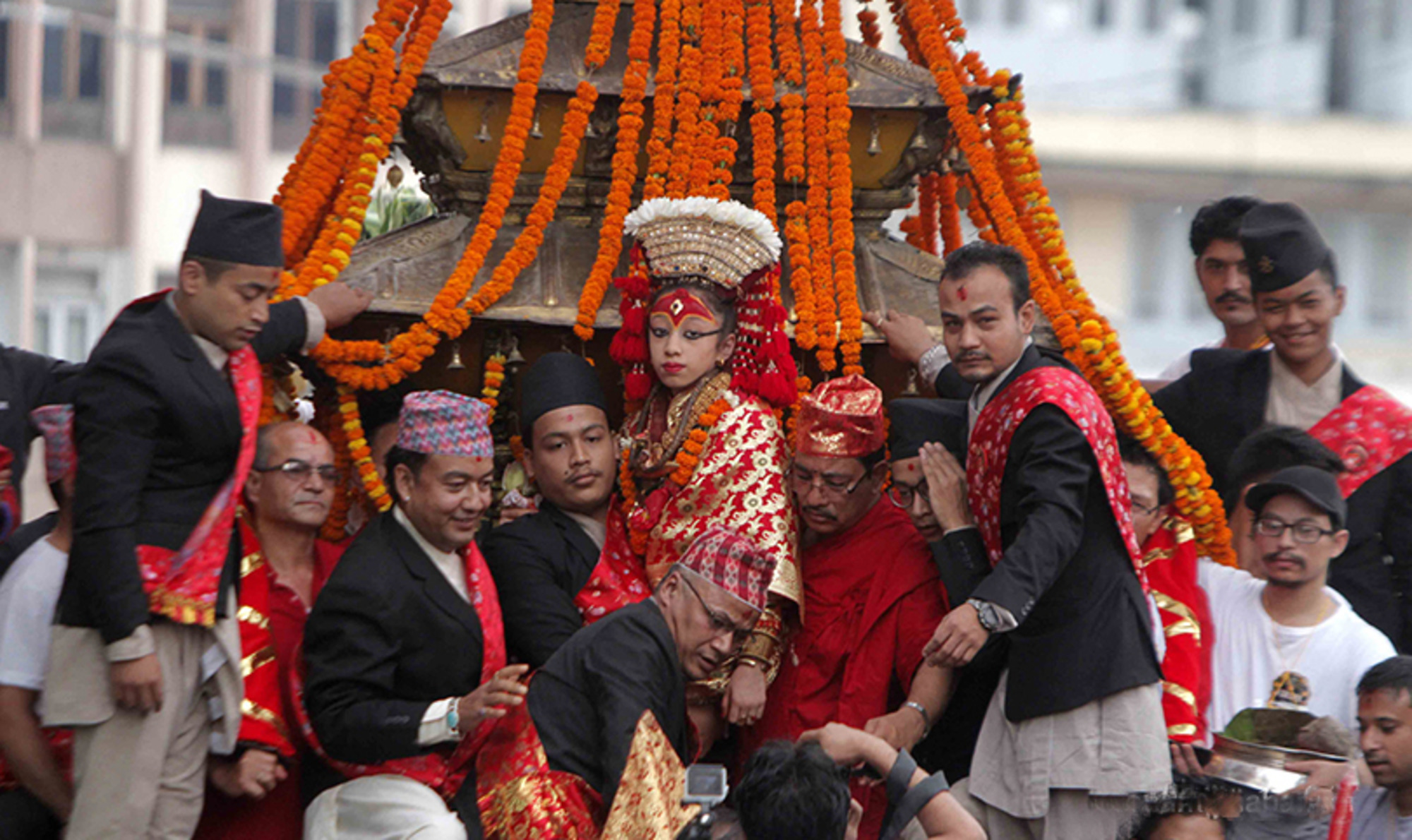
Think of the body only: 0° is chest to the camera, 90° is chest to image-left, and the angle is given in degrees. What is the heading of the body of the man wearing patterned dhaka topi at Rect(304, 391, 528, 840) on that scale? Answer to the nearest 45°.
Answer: approximately 315°

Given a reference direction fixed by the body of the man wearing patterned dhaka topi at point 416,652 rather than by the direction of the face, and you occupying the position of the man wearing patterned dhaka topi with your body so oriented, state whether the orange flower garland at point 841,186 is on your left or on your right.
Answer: on your left

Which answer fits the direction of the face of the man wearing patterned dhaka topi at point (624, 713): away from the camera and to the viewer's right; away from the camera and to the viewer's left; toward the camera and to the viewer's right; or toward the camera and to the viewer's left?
toward the camera and to the viewer's right

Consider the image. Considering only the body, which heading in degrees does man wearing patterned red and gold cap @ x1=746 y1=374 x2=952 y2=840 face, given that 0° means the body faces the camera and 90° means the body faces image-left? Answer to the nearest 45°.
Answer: approximately 45°

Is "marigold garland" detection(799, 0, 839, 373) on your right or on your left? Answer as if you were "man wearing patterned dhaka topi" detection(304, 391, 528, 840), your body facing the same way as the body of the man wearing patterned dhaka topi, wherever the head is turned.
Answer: on your left

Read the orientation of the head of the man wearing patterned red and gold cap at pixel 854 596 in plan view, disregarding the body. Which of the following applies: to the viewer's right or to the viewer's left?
to the viewer's left
